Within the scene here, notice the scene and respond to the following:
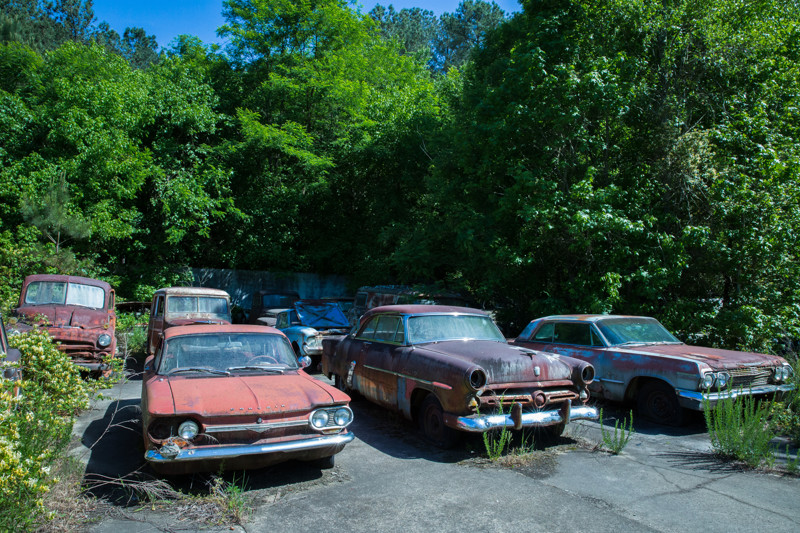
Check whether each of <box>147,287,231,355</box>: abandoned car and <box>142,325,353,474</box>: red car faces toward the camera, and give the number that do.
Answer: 2

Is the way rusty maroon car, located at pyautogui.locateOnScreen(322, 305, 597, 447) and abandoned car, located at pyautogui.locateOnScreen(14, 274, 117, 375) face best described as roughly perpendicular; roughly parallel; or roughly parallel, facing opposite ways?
roughly parallel

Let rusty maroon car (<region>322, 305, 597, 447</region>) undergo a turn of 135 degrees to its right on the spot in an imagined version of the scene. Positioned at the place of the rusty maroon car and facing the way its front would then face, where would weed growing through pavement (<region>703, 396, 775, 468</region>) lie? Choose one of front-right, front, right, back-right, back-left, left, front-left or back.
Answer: back

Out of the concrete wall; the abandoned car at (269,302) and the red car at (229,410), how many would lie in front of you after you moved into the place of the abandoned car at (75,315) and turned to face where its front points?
1

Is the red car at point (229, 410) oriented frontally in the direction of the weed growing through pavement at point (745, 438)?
no

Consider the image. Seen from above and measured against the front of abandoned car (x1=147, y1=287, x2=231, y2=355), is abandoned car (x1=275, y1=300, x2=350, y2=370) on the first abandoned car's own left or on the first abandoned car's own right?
on the first abandoned car's own left

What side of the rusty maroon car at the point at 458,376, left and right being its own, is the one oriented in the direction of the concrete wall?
back

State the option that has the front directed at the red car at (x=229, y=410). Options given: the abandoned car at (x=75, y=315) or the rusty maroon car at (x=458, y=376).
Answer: the abandoned car

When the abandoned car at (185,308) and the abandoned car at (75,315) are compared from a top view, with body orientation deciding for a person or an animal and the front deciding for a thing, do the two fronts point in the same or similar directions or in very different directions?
same or similar directions

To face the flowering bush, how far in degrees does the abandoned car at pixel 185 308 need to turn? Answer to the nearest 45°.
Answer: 0° — it already faces it

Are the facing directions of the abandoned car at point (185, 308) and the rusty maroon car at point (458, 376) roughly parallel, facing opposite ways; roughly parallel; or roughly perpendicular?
roughly parallel

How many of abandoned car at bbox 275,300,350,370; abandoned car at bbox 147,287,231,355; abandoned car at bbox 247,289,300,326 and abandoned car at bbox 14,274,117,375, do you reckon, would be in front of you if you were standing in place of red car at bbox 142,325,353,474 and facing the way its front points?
0

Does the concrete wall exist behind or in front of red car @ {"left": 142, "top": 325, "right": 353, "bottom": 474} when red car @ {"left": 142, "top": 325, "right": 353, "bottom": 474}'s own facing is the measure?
behind

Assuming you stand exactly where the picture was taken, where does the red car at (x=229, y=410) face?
facing the viewer

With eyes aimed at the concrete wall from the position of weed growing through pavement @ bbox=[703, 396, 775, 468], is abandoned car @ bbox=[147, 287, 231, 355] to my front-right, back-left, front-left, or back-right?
front-left

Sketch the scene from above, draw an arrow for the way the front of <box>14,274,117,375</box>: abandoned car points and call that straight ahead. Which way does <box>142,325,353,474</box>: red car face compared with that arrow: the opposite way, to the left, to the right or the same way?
the same way
